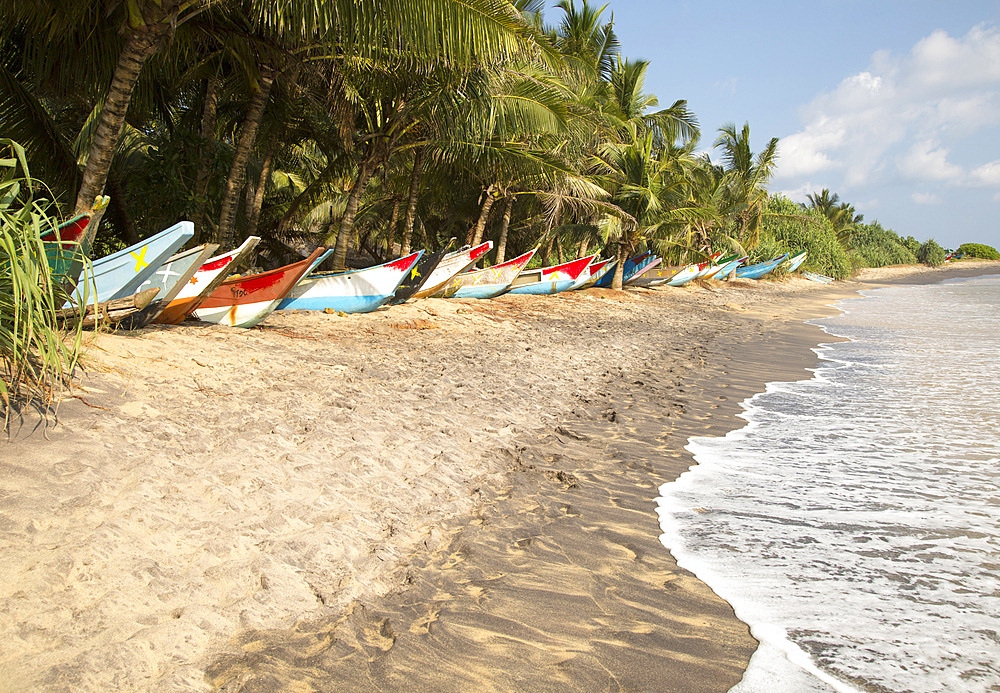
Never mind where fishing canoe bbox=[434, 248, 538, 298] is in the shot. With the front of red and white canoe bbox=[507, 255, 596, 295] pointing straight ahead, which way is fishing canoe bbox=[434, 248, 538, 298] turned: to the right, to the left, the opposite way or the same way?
the same way

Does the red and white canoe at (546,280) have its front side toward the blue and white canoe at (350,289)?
no

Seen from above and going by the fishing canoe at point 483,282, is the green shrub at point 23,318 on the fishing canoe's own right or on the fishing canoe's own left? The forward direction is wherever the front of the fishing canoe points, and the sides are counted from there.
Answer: on the fishing canoe's own right

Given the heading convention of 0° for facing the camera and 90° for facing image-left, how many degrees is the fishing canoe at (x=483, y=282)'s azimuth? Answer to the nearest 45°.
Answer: approximately 270°

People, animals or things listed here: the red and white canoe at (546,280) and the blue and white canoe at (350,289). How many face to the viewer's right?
2

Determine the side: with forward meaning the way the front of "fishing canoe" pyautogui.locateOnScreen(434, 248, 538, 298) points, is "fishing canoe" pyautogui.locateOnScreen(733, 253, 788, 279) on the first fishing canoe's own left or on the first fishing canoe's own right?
on the first fishing canoe's own left

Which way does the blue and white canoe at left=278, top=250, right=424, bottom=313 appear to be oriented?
to the viewer's right

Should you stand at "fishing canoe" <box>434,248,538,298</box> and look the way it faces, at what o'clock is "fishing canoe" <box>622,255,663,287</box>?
"fishing canoe" <box>622,255,663,287</box> is roughly at 10 o'clock from "fishing canoe" <box>434,248,538,298</box>.

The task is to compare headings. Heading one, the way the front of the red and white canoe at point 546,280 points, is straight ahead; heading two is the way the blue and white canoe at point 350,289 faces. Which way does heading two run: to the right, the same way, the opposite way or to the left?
the same way

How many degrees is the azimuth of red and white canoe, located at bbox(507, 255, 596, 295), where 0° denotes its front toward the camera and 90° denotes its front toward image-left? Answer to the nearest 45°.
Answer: approximately 270°

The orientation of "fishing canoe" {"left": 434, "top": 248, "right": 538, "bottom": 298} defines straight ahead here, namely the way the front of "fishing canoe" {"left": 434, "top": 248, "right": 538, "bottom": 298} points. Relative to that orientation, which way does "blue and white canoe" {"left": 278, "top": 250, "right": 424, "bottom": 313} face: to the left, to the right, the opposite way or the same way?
the same way

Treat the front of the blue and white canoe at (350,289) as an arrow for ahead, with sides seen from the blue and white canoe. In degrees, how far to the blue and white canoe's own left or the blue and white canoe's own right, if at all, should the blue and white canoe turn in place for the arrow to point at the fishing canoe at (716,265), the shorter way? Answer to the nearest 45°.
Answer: approximately 45° to the blue and white canoe's own left

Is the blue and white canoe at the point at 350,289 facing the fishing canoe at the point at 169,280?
no
